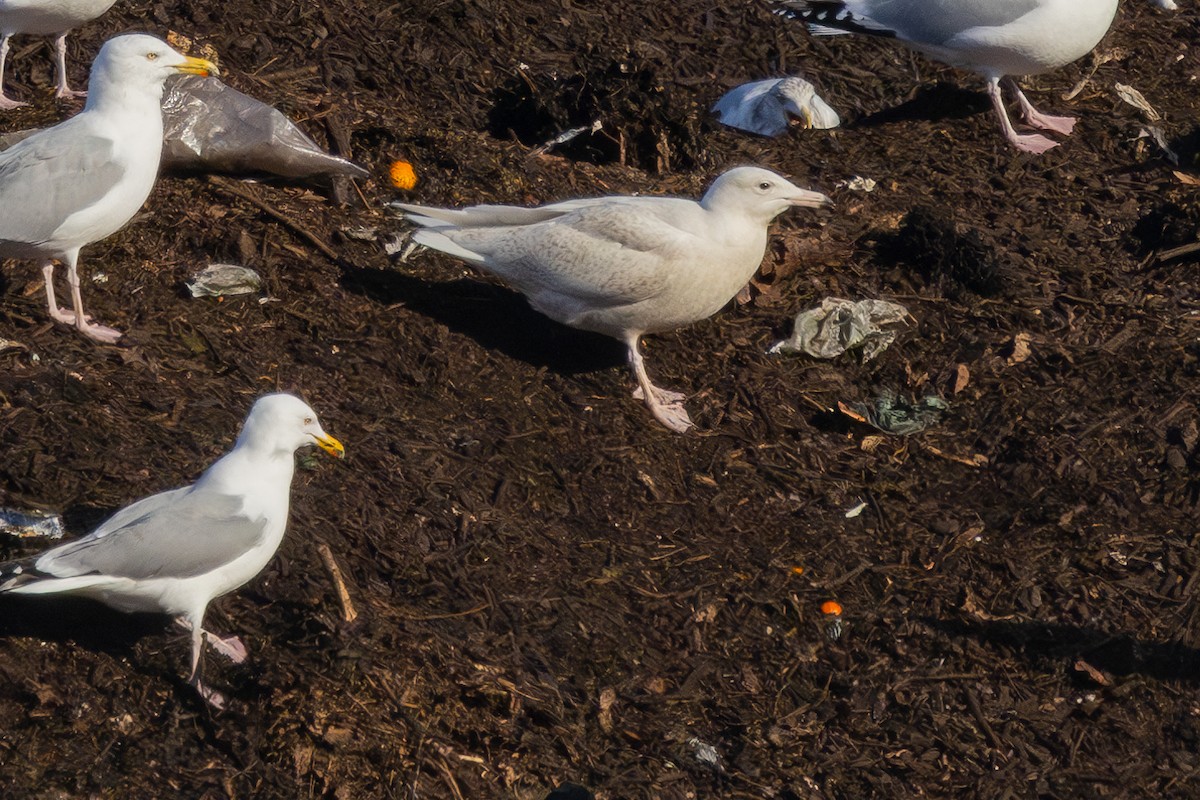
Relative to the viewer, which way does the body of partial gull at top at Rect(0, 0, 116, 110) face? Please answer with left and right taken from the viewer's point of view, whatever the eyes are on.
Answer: facing to the right of the viewer

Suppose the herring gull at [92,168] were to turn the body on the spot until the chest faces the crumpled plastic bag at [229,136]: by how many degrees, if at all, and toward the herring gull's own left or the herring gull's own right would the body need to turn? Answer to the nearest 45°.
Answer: approximately 45° to the herring gull's own left

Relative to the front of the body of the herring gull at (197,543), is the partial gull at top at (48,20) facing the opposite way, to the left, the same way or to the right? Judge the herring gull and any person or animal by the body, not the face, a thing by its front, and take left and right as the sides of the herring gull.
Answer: the same way

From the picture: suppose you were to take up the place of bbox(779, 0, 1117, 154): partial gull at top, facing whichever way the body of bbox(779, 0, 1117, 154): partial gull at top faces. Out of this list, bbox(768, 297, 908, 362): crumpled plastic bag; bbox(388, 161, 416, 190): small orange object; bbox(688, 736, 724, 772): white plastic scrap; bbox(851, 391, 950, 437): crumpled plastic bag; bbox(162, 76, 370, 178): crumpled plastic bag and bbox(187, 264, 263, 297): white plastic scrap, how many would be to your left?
0

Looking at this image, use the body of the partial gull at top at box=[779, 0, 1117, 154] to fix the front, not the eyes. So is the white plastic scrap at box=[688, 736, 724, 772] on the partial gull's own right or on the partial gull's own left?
on the partial gull's own right

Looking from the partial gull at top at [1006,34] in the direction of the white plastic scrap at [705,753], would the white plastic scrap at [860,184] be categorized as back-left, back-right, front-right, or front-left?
front-right

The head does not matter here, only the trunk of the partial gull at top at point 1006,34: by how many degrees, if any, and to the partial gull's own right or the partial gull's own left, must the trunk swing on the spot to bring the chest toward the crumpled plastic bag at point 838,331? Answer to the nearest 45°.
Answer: approximately 90° to the partial gull's own right

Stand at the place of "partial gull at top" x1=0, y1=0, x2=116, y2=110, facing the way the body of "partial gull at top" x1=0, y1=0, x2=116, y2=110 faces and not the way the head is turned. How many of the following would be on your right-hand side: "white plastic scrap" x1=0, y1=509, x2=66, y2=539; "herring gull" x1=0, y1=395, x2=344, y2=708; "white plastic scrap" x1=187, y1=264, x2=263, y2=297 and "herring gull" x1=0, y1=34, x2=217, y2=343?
4

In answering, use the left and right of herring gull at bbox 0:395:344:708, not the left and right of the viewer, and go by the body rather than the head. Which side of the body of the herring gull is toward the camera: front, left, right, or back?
right

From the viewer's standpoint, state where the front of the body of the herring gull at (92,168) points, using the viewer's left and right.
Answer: facing to the right of the viewer

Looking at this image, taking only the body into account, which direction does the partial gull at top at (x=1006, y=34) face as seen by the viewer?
to the viewer's right
